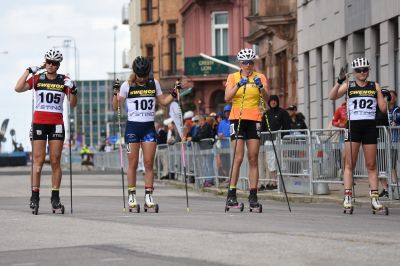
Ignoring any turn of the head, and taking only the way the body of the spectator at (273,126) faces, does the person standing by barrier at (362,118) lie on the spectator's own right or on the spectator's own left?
on the spectator's own left

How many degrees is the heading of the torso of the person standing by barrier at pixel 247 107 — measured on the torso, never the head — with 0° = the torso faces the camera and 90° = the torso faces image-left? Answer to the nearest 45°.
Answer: approximately 0°

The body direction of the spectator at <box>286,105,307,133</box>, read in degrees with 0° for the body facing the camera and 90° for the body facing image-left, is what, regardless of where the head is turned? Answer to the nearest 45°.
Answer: approximately 45°

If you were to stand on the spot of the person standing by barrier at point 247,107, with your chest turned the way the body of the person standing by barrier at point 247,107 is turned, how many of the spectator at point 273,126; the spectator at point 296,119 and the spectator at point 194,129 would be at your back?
3

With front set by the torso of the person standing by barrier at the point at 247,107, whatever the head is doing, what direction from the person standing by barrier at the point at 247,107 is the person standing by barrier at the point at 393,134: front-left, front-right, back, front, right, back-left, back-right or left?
back-left

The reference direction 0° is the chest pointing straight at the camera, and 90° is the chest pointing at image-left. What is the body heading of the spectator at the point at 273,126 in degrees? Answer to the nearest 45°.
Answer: approximately 45°

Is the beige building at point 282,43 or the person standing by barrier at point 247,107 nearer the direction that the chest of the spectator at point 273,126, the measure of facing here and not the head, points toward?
the person standing by barrier

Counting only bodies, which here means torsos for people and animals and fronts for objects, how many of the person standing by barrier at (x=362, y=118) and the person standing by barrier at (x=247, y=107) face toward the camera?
2
